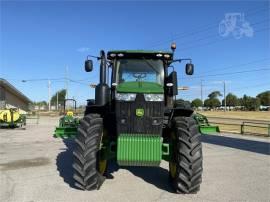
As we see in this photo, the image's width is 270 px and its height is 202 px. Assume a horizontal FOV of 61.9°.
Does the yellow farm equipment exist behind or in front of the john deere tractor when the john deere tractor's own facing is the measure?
behind

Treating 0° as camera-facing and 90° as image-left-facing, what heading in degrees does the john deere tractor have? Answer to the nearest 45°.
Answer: approximately 0°

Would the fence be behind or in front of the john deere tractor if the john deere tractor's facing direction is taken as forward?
behind
